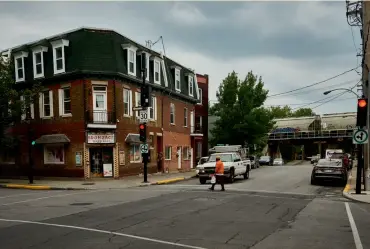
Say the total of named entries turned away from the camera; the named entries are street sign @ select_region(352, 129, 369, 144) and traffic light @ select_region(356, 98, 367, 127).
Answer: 0

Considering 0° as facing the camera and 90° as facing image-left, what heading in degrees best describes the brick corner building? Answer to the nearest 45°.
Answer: approximately 0°

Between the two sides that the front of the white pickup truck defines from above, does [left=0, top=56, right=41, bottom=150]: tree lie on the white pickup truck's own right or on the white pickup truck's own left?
on the white pickup truck's own right
